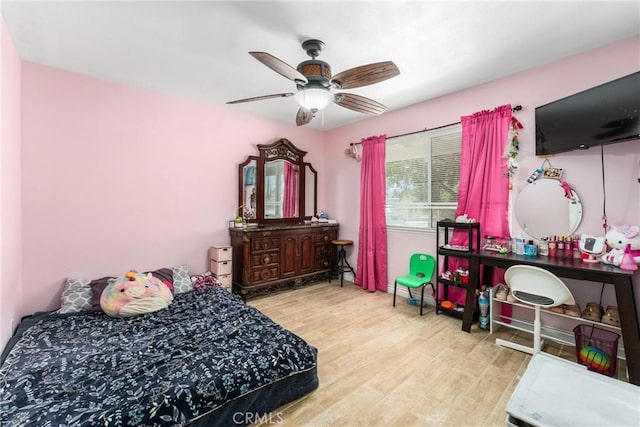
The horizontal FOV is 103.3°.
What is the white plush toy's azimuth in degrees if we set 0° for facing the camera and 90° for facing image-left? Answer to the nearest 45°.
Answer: approximately 45°

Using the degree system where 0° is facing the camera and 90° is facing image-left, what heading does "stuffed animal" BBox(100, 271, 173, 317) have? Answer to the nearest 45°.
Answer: approximately 0°

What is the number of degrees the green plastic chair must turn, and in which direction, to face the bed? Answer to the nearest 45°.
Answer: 0° — it already faces it

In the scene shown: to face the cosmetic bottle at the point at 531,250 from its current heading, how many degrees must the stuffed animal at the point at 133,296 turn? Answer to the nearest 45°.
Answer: approximately 45° to its left
